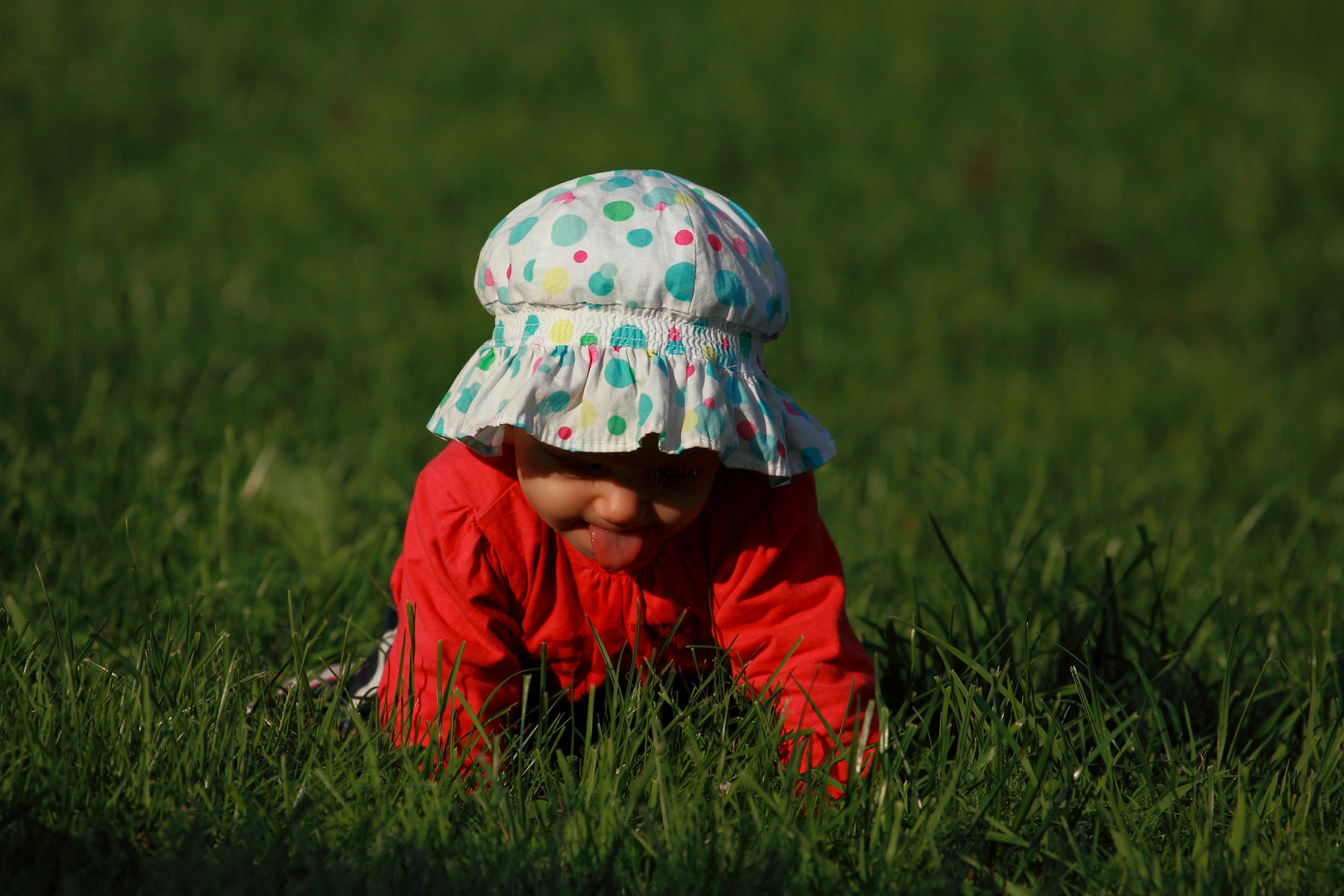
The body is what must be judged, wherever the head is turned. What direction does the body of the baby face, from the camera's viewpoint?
toward the camera

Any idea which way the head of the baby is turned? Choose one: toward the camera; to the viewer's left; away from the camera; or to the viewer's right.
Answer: toward the camera
